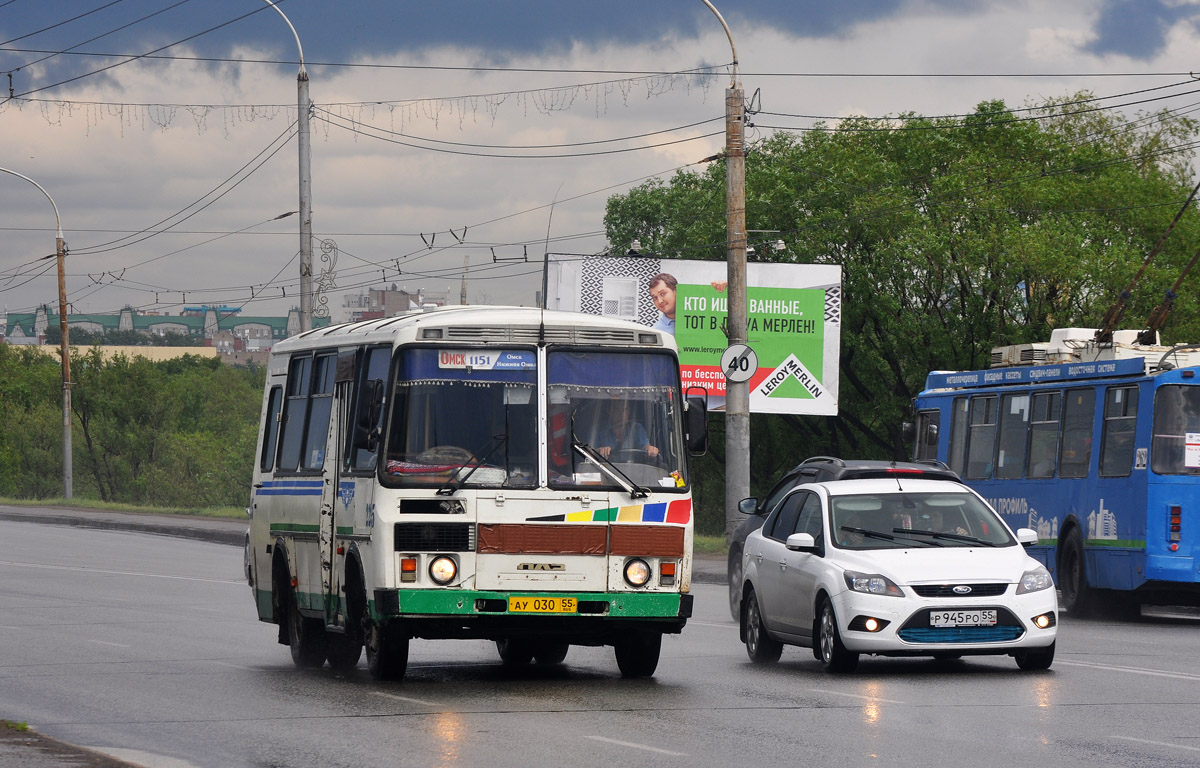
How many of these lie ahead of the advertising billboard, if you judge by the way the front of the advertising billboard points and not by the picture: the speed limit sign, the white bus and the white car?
3

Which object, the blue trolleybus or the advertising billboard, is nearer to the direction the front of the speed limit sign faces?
the blue trolleybus

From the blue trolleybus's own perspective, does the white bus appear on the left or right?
on its left

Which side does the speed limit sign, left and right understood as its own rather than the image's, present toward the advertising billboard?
back

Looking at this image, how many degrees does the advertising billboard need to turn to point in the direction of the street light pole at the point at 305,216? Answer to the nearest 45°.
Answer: approximately 45° to its right

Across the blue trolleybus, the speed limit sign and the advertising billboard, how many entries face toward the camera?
2

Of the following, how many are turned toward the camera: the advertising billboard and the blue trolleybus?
1

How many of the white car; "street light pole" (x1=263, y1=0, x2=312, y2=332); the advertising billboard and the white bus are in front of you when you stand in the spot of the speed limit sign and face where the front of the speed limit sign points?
2

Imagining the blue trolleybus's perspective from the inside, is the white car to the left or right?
on its left

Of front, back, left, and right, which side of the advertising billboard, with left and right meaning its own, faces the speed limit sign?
front

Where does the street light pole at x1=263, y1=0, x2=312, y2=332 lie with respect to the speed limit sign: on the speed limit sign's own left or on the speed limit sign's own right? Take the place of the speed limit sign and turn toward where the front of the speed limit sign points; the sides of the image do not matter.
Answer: on the speed limit sign's own right

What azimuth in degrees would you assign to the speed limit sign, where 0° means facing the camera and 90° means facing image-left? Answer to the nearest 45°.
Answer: approximately 0°

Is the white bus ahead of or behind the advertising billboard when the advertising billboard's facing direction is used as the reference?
ahead
